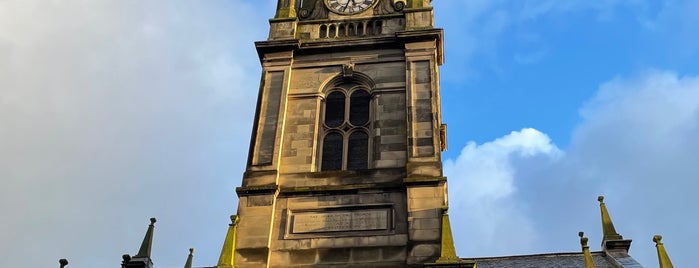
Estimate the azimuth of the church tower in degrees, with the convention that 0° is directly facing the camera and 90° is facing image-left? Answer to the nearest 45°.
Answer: approximately 0°
